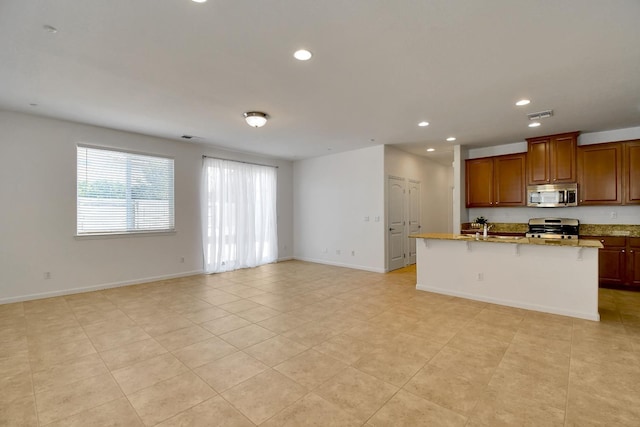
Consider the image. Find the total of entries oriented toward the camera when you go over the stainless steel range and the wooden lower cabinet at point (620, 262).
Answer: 2

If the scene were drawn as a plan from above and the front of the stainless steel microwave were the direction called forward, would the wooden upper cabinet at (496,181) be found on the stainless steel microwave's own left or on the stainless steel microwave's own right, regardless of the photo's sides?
on the stainless steel microwave's own right

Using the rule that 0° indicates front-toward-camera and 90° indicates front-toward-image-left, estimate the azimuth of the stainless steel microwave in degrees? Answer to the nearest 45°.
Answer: approximately 0°

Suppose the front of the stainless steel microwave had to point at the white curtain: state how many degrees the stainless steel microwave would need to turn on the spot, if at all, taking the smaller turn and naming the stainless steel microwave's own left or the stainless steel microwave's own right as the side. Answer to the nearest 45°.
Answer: approximately 45° to the stainless steel microwave's own right

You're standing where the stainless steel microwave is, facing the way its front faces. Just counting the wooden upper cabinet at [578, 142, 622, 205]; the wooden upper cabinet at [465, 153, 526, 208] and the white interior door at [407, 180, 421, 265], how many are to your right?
2

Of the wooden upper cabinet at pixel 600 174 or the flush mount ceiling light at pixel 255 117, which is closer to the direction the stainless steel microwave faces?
the flush mount ceiling light

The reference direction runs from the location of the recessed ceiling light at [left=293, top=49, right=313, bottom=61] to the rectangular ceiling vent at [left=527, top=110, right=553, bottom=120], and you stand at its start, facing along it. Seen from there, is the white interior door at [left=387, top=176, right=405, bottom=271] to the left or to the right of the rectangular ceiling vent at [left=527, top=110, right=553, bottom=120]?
left

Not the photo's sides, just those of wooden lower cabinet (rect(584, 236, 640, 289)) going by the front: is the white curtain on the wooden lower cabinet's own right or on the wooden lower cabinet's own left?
on the wooden lower cabinet's own right
